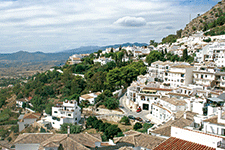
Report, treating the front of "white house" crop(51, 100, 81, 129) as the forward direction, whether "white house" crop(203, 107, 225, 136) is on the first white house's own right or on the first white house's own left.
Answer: on the first white house's own left

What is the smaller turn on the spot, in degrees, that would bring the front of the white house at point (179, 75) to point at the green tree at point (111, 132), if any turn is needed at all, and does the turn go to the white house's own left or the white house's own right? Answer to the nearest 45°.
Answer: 0° — it already faces it

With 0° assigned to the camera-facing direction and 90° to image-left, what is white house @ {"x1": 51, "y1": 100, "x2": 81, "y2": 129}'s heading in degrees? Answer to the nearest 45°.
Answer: approximately 45°

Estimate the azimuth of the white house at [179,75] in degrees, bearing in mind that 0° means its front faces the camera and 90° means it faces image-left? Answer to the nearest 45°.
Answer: approximately 45°

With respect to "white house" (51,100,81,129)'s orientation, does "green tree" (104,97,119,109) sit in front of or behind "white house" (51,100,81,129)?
behind

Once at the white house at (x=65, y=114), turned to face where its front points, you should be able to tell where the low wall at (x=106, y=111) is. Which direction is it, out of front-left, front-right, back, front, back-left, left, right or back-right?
back-left

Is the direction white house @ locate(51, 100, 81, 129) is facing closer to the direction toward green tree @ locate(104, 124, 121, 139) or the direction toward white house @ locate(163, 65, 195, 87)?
the green tree

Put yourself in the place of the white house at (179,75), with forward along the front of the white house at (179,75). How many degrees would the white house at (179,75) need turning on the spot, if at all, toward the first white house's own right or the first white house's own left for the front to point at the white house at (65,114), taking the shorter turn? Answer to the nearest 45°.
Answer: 0° — it already faces it
